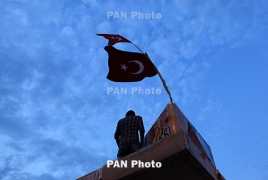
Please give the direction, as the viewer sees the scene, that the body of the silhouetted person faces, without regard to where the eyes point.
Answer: away from the camera
